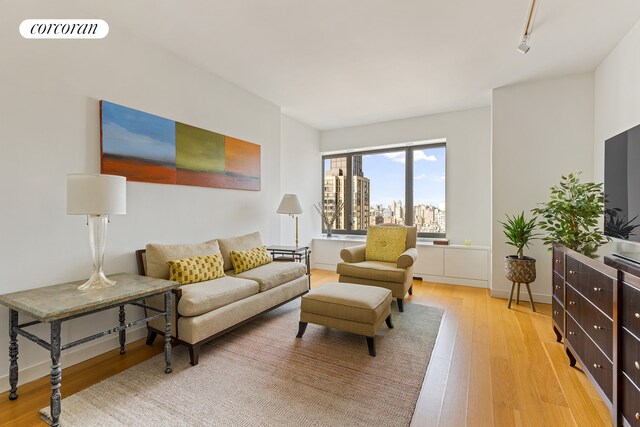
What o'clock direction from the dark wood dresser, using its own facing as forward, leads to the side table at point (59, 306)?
The side table is roughly at 12 o'clock from the dark wood dresser.

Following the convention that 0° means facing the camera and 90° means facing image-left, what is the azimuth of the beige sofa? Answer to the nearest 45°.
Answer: approximately 315°

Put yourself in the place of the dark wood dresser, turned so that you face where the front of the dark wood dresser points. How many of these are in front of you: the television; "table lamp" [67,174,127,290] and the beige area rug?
2

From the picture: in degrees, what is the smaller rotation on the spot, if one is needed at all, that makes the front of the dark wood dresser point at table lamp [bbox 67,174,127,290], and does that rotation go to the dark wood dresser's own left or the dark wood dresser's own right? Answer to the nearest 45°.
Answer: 0° — it already faces it

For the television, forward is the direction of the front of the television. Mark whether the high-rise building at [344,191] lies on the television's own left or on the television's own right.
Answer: on the television's own right

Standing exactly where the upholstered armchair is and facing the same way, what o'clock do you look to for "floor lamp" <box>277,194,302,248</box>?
The floor lamp is roughly at 2 o'clock from the upholstered armchair.

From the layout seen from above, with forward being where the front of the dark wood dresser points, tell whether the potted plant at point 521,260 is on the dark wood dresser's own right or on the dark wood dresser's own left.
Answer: on the dark wood dresser's own right

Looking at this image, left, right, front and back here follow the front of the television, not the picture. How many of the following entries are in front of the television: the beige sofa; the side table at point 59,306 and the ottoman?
3

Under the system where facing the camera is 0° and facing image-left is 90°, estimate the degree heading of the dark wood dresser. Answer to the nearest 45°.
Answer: approximately 45°

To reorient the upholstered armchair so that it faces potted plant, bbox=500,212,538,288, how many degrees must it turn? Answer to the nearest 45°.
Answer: approximately 135° to its left
